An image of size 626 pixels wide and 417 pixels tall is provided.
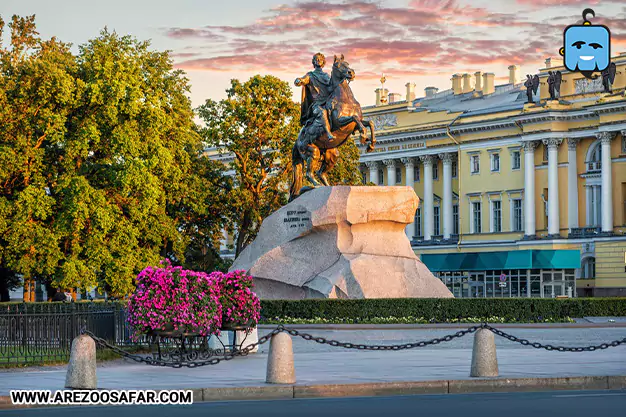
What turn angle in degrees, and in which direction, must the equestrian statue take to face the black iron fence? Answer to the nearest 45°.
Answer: approximately 90° to its right

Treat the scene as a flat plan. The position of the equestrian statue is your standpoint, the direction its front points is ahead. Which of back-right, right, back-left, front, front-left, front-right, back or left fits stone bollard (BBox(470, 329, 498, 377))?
front-right

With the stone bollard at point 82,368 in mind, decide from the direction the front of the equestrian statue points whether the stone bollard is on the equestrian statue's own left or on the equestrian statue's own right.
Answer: on the equestrian statue's own right

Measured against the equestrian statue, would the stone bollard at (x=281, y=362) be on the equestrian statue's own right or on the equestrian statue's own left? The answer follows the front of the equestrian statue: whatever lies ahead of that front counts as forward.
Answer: on the equestrian statue's own right
